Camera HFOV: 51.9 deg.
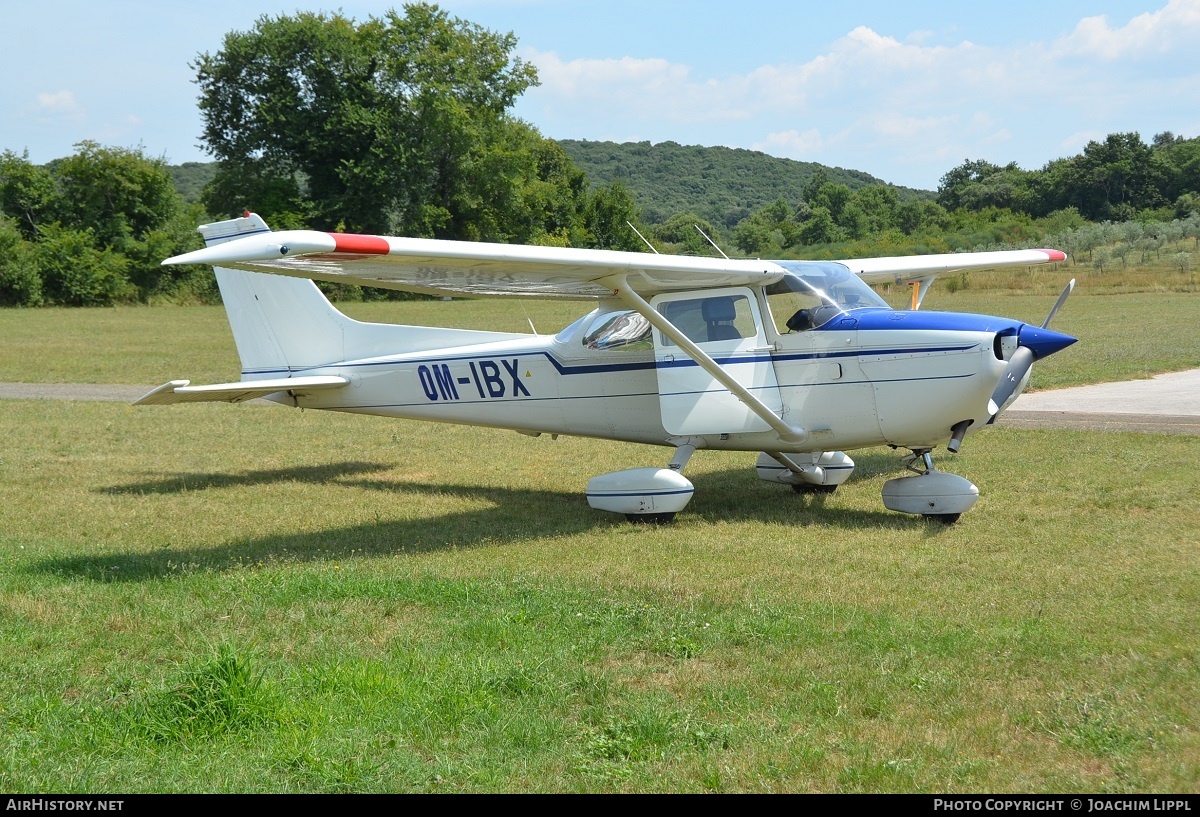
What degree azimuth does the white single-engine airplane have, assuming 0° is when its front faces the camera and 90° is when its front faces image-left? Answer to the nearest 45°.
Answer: approximately 315°

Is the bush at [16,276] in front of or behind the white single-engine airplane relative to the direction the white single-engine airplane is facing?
behind
